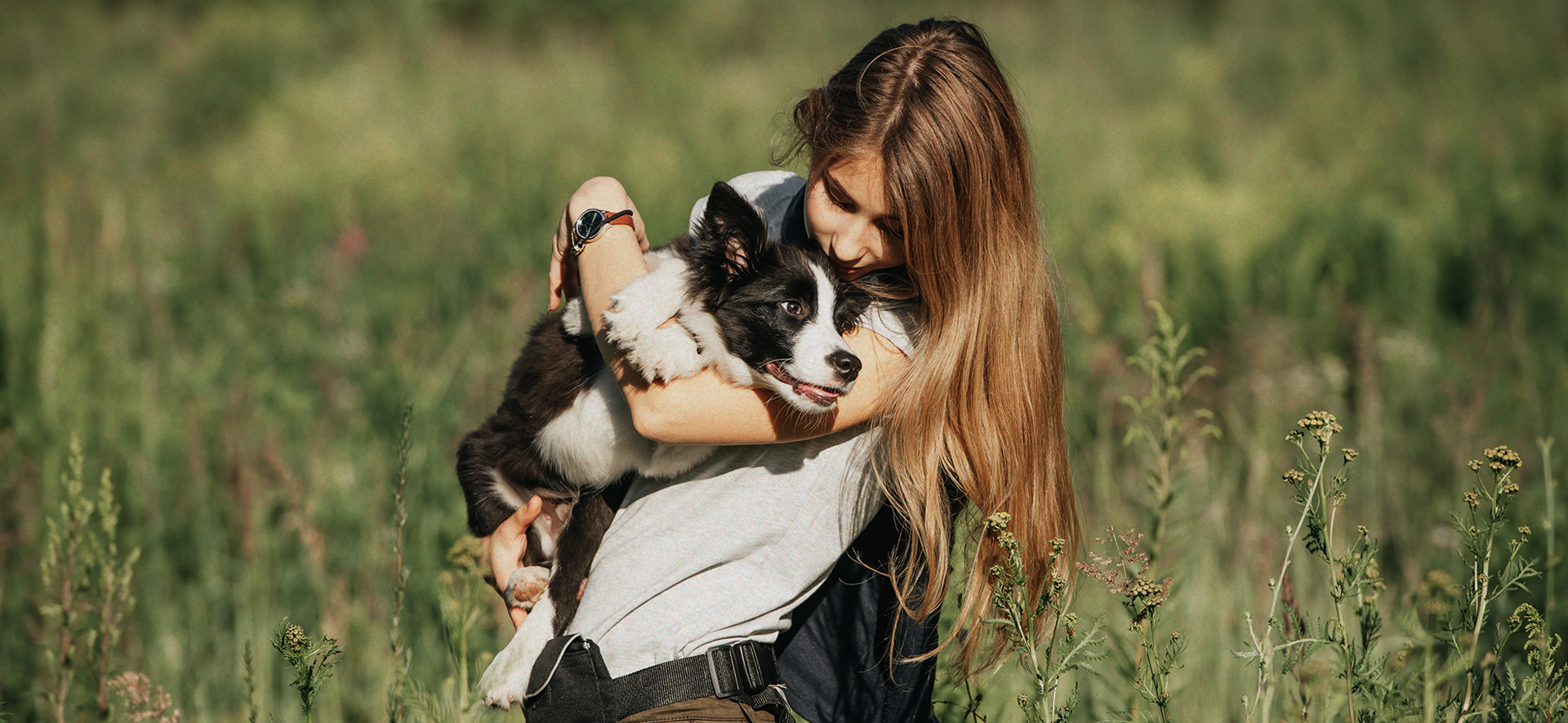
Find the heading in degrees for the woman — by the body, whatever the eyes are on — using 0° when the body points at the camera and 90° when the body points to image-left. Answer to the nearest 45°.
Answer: approximately 45°
